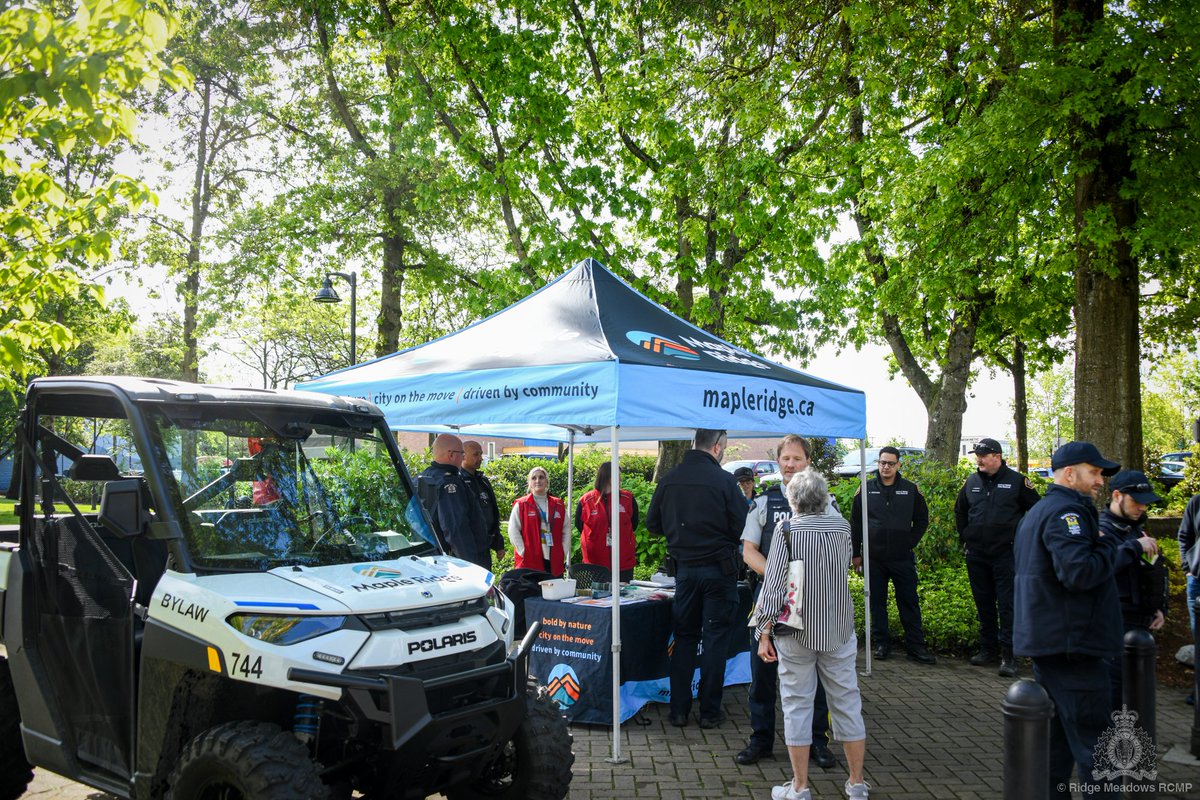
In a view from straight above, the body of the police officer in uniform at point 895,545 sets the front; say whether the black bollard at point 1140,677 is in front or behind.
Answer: in front

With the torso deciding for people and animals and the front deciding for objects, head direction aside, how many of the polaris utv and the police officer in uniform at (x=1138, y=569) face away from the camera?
0

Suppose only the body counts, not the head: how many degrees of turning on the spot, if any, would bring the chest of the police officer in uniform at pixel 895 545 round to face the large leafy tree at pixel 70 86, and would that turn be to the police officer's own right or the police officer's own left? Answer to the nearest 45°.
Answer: approximately 45° to the police officer's own right

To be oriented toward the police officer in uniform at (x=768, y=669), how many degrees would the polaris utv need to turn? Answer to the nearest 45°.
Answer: approximately 45° to its left

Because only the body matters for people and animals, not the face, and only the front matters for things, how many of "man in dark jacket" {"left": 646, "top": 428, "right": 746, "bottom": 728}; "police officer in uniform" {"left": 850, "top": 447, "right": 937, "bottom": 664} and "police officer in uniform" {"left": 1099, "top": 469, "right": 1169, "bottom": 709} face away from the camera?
1

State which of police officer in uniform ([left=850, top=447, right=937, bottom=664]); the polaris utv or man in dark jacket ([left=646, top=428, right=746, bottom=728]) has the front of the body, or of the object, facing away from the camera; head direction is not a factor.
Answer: the man in dark jacket

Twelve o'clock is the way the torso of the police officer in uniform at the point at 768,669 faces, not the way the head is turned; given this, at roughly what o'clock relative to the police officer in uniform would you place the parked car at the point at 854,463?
The parked car is roughly at 6 o'clock from the police officer in uniform.

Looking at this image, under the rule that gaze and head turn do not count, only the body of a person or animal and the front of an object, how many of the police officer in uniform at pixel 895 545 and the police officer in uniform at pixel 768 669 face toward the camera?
2

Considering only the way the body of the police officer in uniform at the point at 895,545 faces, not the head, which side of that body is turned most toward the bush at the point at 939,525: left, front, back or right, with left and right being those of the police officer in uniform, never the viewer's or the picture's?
back

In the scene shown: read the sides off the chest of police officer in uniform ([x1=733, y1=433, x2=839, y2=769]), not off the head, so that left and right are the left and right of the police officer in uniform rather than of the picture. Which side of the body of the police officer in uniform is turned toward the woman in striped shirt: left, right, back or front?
front

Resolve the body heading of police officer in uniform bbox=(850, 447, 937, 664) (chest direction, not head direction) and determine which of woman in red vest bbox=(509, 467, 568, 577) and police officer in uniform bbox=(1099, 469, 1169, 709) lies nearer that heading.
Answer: the police officer in uniform
